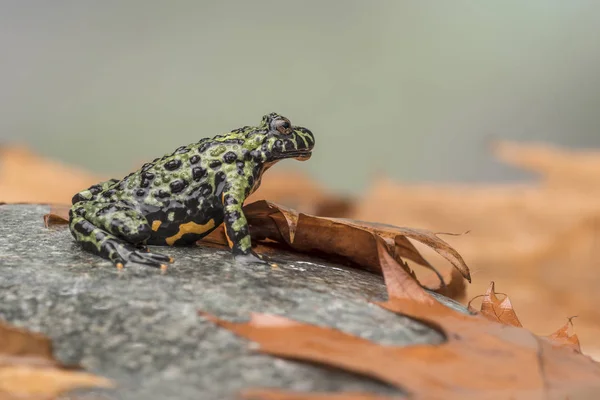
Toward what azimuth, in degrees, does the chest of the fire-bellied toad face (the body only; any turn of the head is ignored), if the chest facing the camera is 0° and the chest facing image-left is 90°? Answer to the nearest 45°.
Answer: approximately 270°

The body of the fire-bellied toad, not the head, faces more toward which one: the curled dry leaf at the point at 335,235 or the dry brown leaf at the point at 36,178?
the curled dry leaf

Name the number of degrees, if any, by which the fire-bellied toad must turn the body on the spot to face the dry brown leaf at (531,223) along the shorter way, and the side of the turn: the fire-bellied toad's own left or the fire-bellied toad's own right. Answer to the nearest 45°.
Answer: approximately 45° to the fire-bellied toad's own left

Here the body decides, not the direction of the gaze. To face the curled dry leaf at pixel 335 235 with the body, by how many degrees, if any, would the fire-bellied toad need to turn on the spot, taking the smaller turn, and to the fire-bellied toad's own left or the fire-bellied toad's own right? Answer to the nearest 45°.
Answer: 0° — it already faces it

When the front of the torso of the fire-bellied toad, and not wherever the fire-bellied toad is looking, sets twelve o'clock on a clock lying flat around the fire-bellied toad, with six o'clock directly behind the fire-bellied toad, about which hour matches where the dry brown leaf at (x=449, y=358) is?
The dry brown leaf is roughly at 2 o'clock from the fire-bellied toad.

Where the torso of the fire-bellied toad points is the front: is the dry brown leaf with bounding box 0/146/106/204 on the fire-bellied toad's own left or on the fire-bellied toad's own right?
on the fire-bellied toad's own left

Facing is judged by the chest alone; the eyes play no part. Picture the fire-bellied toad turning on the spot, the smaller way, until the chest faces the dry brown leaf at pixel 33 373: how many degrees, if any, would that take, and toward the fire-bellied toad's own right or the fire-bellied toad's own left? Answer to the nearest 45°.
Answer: approximately 90° to the fire-bellied toad's own right
